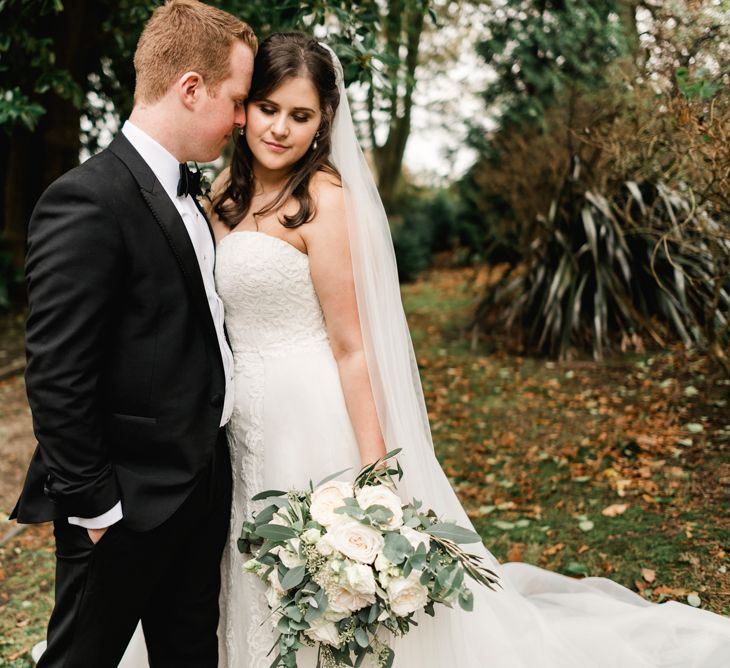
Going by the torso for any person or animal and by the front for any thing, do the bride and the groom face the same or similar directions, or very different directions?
very different directions

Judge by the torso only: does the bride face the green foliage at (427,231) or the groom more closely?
the groom

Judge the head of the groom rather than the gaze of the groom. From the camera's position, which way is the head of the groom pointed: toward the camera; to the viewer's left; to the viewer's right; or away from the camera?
to the viewer's right

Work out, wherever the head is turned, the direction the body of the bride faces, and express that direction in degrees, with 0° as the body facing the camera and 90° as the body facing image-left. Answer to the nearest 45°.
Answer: approximately 45°

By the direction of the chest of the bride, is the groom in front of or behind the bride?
in front

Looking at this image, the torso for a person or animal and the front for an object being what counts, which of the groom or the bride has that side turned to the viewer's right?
the groom

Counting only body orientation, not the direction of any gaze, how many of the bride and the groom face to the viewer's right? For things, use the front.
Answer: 1

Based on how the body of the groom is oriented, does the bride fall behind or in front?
in front

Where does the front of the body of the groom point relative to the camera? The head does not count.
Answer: to the viewer's right
